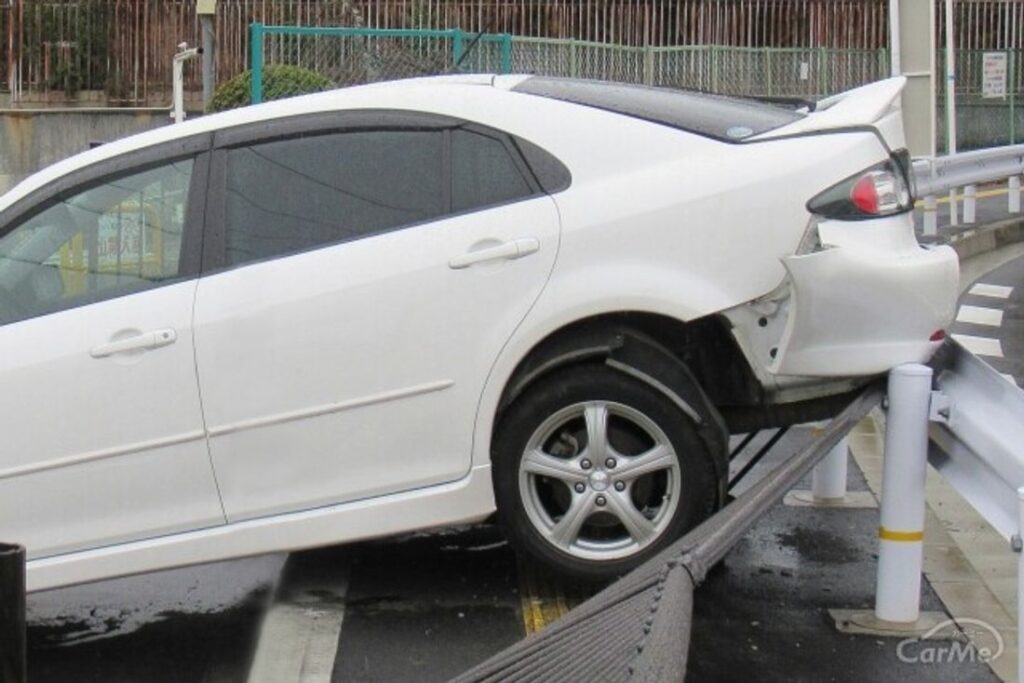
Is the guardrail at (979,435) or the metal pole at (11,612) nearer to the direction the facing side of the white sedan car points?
the metal pole

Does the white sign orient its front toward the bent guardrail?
yes

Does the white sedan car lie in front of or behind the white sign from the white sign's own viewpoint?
in front

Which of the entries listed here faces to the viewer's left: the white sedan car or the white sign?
the white sedan car

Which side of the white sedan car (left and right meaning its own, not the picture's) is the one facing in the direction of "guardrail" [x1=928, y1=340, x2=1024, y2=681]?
back

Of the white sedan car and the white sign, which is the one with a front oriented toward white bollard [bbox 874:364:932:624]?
the white sign

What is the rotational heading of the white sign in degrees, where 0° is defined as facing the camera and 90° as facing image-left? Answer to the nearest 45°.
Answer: approximately 0°

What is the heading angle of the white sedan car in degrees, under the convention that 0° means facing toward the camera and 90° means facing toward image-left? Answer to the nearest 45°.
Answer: approximately 90°

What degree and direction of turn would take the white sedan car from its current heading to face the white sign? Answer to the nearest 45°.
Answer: approximately 90° to its right

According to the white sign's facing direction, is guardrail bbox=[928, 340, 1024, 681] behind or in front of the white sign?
in front

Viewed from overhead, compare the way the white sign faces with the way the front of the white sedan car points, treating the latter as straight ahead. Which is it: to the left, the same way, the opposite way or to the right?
to the left

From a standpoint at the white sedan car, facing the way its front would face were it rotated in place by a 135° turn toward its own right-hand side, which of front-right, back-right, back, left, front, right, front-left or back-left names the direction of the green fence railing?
front-left

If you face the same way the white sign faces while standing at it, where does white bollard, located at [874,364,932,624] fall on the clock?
The white bollard is roughly at 12 o'clock from the white sign.

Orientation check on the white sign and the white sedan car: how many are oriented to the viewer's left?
1
